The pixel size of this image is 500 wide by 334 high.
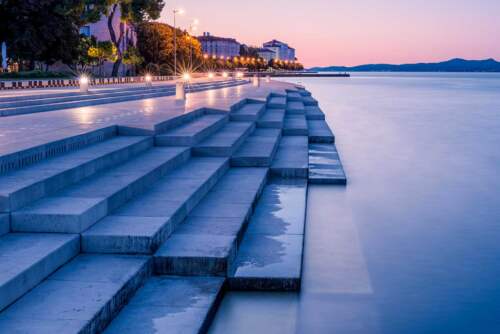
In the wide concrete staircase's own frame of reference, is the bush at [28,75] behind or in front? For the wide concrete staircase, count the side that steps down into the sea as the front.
behind

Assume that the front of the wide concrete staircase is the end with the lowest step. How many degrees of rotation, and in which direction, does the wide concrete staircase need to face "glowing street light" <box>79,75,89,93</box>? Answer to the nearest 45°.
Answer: approximately 135° to its left
